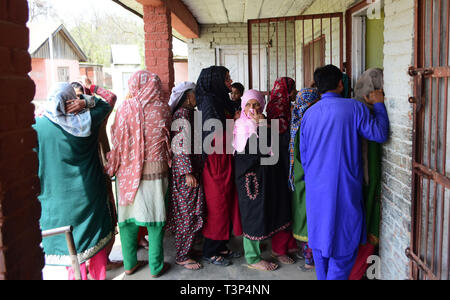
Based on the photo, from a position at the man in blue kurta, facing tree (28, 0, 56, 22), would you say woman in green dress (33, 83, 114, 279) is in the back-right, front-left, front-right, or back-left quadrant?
front-left

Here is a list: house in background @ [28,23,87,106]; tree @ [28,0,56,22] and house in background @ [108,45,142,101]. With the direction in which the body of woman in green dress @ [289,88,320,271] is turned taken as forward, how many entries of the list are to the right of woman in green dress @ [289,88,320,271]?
0

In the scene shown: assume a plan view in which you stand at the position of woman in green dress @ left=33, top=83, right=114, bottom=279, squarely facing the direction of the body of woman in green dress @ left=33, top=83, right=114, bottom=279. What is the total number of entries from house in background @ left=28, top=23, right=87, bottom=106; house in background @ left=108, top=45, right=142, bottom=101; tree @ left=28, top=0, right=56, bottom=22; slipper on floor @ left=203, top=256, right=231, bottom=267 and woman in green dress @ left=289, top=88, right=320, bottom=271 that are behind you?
0

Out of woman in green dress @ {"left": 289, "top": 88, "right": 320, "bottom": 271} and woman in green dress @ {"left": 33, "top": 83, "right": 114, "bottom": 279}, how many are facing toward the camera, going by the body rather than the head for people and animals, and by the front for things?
0

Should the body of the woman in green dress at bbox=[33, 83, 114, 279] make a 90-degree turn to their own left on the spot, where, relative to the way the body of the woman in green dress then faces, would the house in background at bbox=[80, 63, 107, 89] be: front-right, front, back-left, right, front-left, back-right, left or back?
front-right

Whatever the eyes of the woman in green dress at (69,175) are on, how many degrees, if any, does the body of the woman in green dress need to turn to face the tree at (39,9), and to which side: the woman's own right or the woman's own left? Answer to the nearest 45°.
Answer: approximately 45° to the woman's own left

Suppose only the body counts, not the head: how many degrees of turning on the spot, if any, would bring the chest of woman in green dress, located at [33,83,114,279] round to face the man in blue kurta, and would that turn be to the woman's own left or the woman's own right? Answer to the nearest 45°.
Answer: approximately 90° to the woman's own right

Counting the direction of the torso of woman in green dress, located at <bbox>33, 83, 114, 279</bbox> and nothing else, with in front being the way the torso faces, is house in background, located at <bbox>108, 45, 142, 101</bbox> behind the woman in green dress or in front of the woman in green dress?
in front

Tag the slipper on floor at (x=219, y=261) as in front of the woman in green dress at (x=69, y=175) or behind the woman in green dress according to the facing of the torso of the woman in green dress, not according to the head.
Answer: in front

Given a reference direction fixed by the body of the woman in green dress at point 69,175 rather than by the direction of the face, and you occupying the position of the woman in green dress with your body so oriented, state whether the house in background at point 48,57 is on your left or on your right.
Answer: on your left

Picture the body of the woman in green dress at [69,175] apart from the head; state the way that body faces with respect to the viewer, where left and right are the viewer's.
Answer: facing away from the viewer and to the right of the viewer
